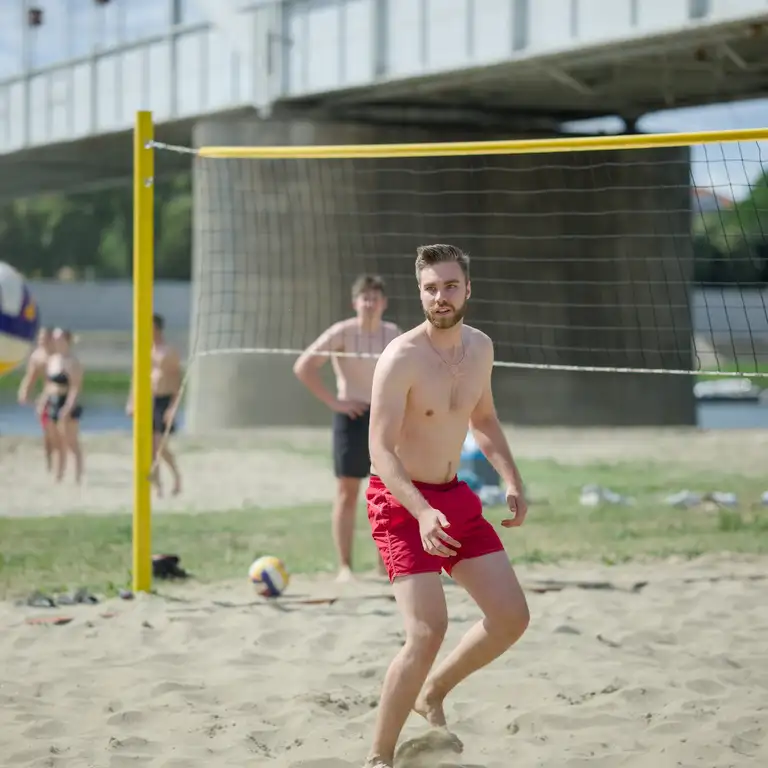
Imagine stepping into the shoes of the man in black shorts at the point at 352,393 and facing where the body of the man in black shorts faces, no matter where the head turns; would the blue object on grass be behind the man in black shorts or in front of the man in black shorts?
behind

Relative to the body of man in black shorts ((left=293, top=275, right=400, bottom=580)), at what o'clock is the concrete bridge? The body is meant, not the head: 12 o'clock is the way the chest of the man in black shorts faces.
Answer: The concrete bridge is roughly at 6 o'clock from the man in black shorts.

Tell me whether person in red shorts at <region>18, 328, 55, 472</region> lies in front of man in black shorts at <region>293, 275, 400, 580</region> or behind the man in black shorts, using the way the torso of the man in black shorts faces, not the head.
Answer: behind

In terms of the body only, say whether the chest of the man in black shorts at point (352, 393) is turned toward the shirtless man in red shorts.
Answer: yes

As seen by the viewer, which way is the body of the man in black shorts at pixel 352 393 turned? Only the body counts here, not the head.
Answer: toward the camera

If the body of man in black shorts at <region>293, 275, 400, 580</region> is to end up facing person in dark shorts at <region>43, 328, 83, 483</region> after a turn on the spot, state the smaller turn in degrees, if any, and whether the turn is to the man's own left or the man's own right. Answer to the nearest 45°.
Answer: approximately 135° to the man's own right

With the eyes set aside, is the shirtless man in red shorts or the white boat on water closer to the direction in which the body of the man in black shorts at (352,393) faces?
the shirtless man in red shorts

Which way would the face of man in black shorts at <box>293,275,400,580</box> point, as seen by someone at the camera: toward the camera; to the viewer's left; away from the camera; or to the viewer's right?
toward the camera

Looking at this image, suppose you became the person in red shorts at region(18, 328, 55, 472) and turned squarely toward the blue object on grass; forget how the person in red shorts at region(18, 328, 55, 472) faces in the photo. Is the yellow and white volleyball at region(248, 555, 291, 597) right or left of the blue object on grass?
right

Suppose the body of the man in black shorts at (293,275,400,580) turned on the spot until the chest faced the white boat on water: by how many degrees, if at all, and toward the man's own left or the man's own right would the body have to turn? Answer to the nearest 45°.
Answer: approximately 180°
